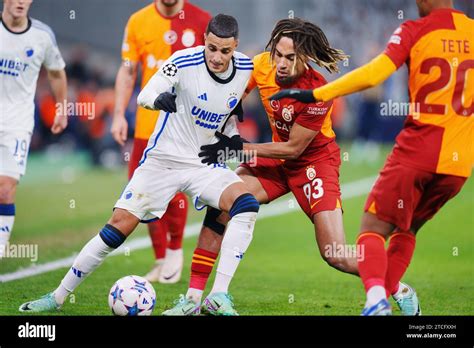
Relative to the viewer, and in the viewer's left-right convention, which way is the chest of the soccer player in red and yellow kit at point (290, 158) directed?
facing the viewer and to the left of the viewer

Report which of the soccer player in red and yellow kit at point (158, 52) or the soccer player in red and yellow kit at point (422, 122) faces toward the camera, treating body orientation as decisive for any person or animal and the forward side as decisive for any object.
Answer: the soccer player in red and yellow kit at point (158, 52)

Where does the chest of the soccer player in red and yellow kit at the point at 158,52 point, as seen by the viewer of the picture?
toward the camera

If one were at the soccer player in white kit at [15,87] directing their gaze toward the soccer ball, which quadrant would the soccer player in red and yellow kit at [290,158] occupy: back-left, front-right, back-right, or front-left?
front-left

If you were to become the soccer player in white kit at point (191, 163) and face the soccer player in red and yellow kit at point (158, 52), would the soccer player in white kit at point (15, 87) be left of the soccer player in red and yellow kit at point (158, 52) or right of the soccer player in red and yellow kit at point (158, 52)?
left

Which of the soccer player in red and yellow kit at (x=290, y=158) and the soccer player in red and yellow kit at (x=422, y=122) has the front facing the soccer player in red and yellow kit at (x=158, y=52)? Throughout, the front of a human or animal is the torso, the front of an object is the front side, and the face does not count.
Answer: the soccer player in red and yellow kit at (x=422, y=122)

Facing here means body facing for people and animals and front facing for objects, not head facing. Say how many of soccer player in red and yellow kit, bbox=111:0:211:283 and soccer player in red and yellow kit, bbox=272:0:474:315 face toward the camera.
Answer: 1

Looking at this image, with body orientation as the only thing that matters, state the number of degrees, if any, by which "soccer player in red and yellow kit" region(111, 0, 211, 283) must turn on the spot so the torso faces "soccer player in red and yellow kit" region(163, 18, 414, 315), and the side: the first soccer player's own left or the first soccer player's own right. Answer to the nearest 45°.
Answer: approximately 45° to the first soccer player's own left

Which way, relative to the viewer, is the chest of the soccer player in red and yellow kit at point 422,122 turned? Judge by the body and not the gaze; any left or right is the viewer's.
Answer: facing away from the viewer and to the left of the viewer

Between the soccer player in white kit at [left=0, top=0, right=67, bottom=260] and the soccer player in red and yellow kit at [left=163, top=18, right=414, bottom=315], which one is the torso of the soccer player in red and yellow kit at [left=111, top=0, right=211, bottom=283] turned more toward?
the soccer player in red and yellow kit

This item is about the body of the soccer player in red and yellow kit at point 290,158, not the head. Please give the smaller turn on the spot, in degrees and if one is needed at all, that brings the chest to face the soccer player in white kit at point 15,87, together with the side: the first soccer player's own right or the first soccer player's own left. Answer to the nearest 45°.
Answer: approximately 90° to the first soccer player's own right

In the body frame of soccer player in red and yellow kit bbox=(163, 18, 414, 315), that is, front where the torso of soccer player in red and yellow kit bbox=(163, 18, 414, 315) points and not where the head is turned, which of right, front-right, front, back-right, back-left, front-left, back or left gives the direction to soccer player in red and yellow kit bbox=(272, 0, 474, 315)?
left

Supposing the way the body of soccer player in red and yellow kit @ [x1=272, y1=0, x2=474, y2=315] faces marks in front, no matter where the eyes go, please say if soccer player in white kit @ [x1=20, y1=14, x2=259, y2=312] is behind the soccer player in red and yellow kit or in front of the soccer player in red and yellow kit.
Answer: in front

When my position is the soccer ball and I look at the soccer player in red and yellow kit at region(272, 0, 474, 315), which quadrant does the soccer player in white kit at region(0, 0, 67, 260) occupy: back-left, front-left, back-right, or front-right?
back-left
